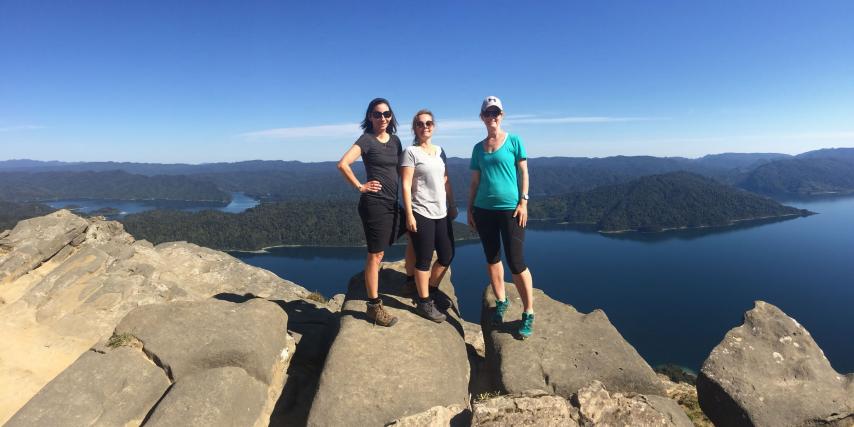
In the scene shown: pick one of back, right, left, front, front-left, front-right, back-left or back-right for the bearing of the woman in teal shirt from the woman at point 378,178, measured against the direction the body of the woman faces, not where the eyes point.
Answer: front-left

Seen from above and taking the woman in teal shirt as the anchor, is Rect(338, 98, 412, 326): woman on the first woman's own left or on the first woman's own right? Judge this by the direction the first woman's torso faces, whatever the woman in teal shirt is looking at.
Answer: on the first woman's own right

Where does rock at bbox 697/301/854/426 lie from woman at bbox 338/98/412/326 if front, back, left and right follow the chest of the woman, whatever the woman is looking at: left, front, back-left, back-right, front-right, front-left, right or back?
front-left

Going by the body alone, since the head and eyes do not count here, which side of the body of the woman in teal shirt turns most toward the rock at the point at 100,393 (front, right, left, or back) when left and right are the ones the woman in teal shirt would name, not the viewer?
right

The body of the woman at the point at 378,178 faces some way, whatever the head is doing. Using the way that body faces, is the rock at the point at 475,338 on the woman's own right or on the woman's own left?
on the woman's own left

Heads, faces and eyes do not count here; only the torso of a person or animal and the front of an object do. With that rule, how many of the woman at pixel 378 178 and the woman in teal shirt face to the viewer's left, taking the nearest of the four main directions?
0
